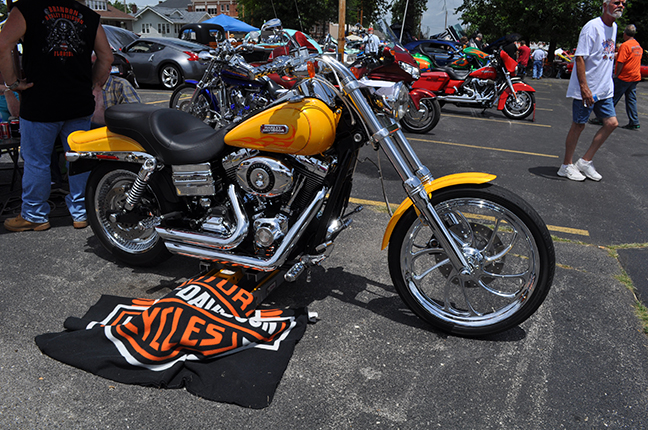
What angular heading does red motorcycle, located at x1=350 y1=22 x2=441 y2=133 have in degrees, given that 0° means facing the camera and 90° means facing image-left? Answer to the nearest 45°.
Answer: approximately 315°

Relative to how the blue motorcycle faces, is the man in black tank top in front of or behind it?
in front

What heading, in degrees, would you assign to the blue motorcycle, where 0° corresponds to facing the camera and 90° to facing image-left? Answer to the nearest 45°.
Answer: approximately 45°

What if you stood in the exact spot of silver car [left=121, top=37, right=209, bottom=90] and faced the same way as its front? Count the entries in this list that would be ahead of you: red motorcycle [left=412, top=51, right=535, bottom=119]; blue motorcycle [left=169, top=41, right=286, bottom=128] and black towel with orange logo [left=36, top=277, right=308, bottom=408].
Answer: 0

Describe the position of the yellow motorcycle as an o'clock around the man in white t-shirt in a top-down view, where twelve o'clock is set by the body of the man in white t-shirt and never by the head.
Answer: The yellow motorcycle is roughly at 2 o'clock from the man in white t-shirt.

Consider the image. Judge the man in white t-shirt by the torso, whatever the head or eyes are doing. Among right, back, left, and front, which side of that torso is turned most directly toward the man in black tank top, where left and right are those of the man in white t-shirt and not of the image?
right

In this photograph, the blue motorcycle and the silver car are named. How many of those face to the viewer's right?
0

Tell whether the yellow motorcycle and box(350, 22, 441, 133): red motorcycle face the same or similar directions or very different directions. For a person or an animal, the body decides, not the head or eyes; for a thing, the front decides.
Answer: same or similar directions

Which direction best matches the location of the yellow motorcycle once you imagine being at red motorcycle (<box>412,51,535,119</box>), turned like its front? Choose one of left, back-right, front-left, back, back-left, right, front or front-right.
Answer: right

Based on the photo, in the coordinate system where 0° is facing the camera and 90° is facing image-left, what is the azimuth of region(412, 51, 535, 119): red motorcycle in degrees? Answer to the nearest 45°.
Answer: approximately 270°

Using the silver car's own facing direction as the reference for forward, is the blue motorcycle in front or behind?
behind

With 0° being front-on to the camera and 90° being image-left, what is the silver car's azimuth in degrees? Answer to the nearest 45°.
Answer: approximately 135°
